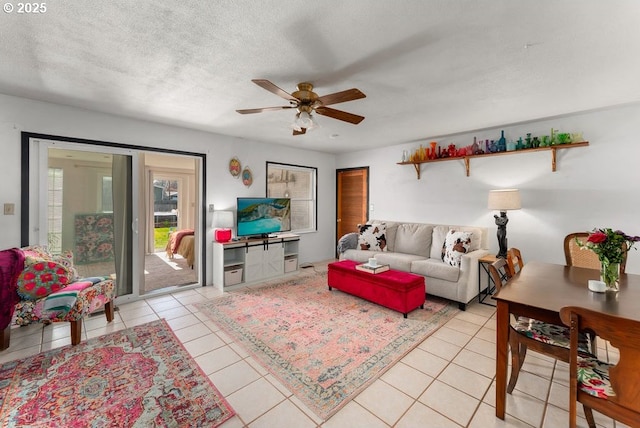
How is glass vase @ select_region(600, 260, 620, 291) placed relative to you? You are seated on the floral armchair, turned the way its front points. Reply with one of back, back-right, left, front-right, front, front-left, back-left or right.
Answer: front

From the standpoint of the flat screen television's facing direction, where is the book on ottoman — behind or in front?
in front

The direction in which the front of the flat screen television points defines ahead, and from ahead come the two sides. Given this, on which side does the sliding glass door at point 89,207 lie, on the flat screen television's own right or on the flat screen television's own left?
on the flat screen television's own right

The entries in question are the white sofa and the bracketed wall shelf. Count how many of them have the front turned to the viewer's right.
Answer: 0

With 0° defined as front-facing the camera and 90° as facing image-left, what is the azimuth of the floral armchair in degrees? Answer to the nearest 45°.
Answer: approximately 315°

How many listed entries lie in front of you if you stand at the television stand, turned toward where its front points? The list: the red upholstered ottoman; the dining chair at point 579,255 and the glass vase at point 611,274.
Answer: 3

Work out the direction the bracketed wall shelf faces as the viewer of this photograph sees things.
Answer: facing the viewer and to the left of the viewer

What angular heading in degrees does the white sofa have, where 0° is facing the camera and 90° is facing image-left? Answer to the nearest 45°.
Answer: approximately 45°

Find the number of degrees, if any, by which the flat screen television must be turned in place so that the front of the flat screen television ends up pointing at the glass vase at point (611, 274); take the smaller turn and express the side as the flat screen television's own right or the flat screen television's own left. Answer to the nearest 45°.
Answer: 0° — it already faces it

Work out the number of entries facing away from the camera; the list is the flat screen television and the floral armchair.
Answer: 0

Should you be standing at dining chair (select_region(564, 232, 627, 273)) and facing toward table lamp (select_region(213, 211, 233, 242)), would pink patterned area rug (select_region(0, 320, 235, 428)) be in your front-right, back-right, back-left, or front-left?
front-left

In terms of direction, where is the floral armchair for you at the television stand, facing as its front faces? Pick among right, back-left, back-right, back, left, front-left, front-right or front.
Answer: right

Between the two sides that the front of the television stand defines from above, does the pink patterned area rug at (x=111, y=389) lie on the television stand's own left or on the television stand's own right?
on the television stand's own right

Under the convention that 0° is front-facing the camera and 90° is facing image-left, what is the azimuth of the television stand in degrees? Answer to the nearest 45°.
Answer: approximately 315°

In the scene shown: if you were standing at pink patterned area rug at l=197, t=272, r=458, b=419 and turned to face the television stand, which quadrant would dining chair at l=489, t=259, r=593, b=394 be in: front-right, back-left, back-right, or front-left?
back-right

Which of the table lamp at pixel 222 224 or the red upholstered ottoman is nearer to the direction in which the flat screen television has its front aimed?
the red upholstered ottoman

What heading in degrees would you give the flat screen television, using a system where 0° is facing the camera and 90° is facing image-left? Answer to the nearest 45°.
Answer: approximately 315°
